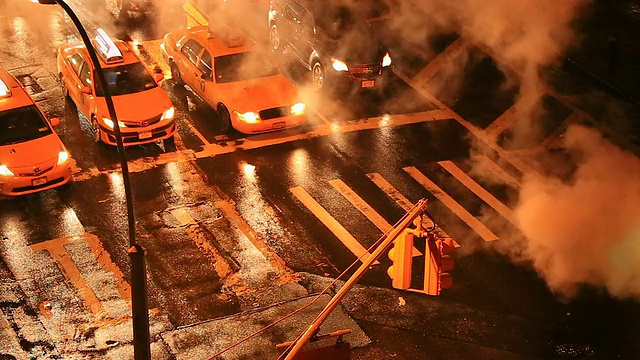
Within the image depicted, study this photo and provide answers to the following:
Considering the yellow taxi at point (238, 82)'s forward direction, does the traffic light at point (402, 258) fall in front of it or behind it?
in front

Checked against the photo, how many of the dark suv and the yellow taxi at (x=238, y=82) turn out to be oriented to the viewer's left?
0

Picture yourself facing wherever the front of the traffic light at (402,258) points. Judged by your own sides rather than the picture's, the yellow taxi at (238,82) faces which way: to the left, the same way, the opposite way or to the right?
the opposite way

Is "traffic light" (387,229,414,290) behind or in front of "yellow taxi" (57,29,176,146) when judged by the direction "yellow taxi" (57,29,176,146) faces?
in front

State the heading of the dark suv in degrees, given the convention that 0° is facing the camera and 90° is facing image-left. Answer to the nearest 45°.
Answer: approximately 315°

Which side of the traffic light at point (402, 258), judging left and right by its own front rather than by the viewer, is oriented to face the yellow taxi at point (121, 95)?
front

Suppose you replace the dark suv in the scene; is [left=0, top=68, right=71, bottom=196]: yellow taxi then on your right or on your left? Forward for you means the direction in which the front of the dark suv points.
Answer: on your right
